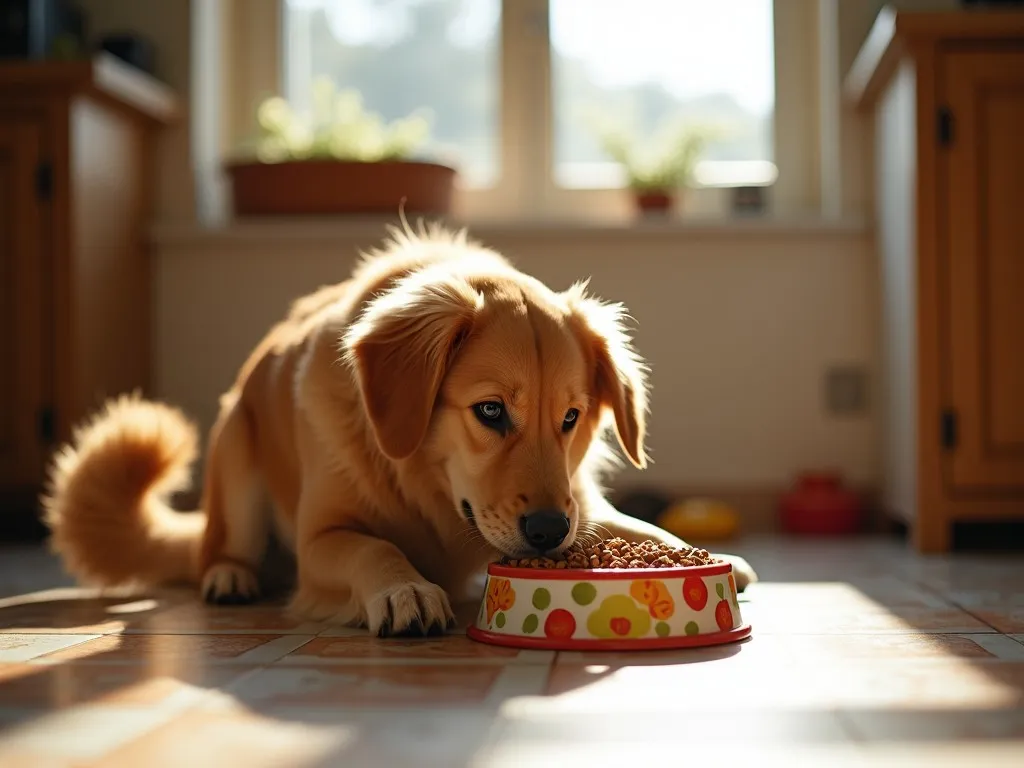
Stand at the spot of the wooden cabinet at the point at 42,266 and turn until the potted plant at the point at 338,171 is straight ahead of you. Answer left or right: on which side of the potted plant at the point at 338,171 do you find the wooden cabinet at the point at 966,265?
right

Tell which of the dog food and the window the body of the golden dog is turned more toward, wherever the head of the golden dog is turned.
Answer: the dog food

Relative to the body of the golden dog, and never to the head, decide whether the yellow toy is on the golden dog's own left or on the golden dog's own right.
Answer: on the golden dog's own left

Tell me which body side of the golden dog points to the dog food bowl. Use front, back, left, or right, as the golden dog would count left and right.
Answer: front

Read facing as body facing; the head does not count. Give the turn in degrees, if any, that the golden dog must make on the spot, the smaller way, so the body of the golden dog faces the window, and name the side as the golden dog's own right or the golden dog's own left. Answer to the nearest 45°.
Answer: approximately 135° to the golden dog's own left

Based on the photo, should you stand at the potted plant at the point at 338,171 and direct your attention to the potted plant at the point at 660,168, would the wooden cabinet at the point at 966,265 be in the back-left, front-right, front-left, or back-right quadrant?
front-right

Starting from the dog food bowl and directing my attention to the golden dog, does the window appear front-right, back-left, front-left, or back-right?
front-right

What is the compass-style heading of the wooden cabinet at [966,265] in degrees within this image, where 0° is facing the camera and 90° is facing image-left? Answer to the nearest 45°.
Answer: approximately 0°

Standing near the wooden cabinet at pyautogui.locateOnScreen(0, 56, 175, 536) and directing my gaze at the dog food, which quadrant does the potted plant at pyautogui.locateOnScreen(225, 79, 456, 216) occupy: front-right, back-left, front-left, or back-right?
front-left

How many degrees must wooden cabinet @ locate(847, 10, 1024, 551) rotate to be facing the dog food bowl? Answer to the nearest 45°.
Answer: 0° — it already faces it

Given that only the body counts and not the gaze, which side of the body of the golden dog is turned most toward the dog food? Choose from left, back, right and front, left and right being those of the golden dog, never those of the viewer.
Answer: front

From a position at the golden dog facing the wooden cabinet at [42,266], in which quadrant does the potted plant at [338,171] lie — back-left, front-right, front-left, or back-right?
front-right

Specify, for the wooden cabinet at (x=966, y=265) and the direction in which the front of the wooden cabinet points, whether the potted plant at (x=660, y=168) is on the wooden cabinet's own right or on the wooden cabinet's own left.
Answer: on the wooden cabinet's own right

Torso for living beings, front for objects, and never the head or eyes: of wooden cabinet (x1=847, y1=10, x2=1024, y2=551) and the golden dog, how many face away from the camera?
0

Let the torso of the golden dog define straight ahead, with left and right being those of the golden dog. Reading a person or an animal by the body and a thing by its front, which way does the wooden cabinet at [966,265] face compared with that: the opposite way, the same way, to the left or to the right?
to the right

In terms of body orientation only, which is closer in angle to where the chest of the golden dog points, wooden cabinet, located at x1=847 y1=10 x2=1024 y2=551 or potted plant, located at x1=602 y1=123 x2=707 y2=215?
the wooden cabinet

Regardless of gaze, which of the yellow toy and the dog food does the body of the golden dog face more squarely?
the dog food

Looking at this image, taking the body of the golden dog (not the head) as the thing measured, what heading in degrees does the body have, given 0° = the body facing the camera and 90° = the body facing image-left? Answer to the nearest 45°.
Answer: approximately 315°
